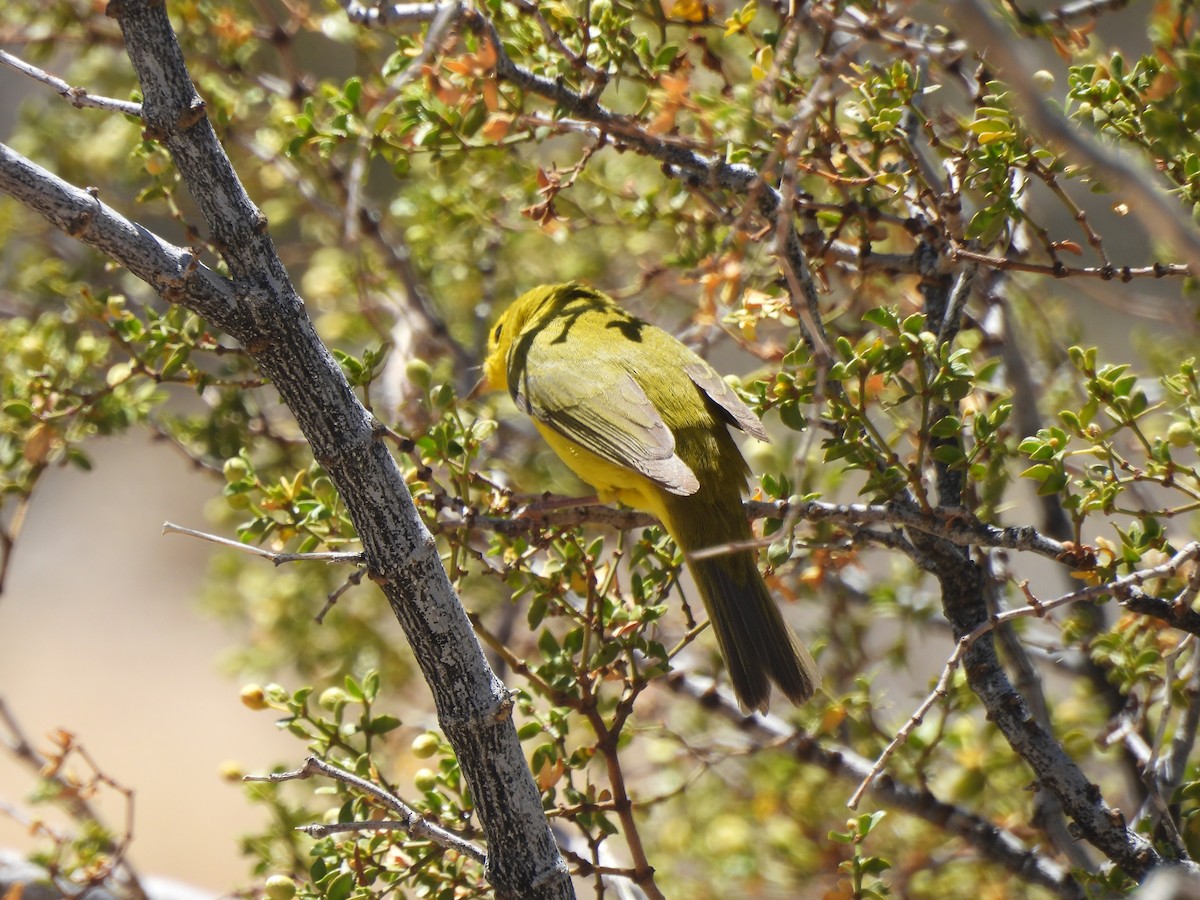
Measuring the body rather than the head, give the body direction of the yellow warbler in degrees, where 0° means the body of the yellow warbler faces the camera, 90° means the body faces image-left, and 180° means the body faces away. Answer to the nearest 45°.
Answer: approximately 135°
